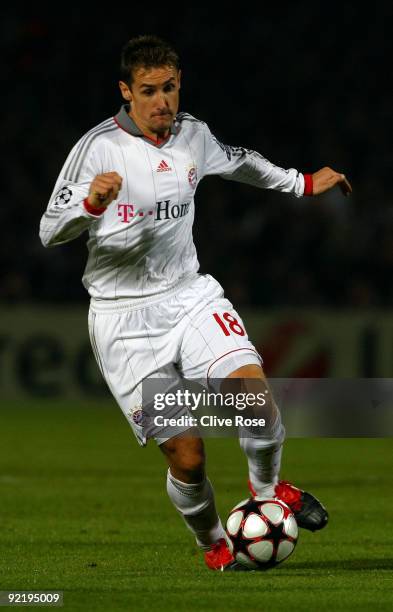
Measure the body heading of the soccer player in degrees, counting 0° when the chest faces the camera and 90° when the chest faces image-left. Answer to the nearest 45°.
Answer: approximately 315°
